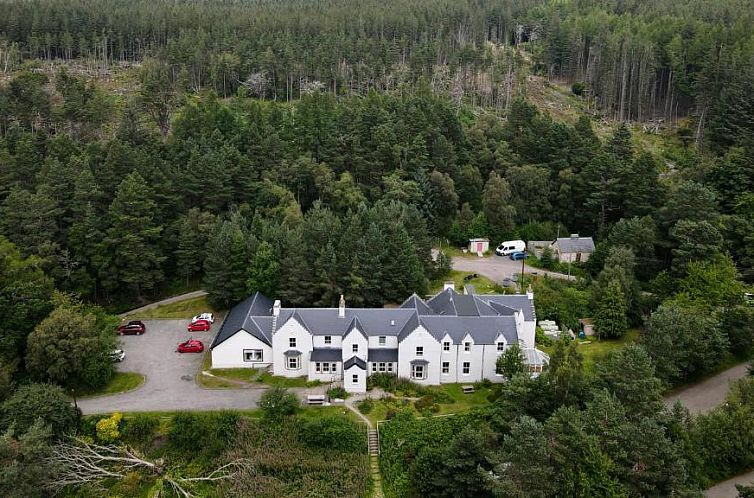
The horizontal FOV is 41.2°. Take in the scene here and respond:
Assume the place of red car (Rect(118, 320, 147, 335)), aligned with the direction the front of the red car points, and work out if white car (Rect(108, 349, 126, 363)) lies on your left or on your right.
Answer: on your left

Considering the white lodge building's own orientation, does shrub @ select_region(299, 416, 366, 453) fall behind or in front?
in front

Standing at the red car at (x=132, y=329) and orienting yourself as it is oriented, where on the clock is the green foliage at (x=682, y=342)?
The green foliage is roughly at 7 o'clock from the red car.

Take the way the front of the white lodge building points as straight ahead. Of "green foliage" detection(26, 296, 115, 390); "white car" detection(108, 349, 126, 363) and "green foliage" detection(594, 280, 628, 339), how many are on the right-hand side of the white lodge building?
2

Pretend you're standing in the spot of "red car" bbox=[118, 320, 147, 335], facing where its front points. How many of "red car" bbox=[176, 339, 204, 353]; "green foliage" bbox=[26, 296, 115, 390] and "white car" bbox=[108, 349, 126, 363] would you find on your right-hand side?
0

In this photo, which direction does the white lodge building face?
toward the camera

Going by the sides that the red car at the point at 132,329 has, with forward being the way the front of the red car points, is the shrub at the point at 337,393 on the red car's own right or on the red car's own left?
on the red car's own left

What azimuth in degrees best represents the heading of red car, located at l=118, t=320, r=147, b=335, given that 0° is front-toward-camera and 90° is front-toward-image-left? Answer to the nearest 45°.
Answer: approximately 90°

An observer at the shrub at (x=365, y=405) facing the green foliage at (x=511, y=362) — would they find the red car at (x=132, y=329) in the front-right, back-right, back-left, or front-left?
back-left

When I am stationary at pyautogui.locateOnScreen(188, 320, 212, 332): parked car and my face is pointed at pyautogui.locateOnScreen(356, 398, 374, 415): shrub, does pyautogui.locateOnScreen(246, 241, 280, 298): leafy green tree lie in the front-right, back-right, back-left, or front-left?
front-left

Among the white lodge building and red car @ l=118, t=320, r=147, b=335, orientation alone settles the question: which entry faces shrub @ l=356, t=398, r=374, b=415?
the white lodge building

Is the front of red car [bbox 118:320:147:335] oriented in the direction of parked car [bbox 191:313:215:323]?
no

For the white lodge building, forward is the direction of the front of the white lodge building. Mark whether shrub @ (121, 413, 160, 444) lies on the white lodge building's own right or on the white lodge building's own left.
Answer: on the white lodge building's own right

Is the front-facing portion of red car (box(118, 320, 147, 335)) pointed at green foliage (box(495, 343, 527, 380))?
no

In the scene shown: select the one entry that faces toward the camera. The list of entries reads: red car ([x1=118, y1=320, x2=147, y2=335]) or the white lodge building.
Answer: the white lodge building

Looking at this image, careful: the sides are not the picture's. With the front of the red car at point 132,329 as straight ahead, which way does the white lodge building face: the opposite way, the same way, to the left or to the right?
to the left

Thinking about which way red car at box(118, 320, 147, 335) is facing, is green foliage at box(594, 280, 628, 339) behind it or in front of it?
behind

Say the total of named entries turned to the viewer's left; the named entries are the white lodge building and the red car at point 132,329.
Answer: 1
